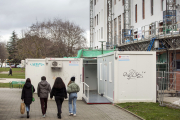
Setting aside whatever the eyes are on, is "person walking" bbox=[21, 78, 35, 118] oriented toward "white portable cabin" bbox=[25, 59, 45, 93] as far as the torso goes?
yes

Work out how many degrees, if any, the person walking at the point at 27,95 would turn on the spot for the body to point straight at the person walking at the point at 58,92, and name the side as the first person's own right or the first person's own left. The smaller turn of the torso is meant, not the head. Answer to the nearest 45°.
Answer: approximately 90° to the first person's own right

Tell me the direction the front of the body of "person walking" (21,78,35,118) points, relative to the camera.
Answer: away from the camera

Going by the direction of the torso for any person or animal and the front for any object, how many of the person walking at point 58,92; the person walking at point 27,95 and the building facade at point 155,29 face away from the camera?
2

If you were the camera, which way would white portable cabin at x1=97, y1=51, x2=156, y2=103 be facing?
facing to the left of the viewer

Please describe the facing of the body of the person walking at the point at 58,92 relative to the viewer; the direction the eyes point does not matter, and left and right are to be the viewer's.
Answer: facing away from the viewer

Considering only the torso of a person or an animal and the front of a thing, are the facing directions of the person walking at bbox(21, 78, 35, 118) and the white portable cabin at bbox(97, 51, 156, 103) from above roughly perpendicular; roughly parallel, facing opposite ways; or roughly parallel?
roughly perpendicular

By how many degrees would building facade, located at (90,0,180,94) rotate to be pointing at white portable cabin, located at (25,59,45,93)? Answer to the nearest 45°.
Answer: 0° — it already faces it

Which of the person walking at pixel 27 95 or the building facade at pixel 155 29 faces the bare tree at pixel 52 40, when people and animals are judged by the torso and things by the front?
the person walking

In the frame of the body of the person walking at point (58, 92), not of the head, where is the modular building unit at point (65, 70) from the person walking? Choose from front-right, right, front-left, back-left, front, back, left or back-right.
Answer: front

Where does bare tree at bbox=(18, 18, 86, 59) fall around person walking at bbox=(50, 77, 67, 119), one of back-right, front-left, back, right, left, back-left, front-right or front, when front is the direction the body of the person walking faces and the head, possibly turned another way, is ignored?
front

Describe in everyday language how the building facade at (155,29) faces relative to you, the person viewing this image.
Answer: facing the viewer and to the left of the viewer

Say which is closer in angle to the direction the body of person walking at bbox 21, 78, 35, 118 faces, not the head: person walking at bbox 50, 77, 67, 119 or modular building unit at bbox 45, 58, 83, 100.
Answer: the modular building unit

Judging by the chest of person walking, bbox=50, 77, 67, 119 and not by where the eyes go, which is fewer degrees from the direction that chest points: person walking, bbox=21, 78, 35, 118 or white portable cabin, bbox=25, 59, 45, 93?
the white portable cabin

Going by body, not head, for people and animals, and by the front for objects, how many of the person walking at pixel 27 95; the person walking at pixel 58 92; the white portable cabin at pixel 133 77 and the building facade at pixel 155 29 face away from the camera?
2

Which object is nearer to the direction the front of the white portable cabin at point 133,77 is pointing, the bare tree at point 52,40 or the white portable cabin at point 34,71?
the white portable cabin
